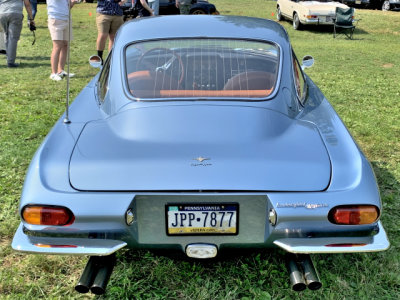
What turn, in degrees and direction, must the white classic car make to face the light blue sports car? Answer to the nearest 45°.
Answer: approximately 135° to its left

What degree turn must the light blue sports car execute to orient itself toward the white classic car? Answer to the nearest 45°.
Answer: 0° — it already faces it

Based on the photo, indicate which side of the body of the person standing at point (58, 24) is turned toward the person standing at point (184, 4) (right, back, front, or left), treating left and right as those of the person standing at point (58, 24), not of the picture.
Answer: left

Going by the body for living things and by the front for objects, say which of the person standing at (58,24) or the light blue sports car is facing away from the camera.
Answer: the light blue sports car

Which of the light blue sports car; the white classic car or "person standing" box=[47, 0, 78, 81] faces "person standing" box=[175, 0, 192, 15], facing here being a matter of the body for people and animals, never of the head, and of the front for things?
the light blue sports car

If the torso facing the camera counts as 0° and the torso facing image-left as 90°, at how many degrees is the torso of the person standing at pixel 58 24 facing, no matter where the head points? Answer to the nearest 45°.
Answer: approximately 315°

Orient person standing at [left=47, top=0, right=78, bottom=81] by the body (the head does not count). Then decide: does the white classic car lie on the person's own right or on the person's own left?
on the person's own left

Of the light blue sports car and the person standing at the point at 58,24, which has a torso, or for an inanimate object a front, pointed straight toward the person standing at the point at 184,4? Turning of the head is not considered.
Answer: the light blue sports car

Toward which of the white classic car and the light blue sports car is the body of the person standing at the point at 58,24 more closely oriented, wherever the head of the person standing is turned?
the light blue sports car

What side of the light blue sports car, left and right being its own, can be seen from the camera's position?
back
